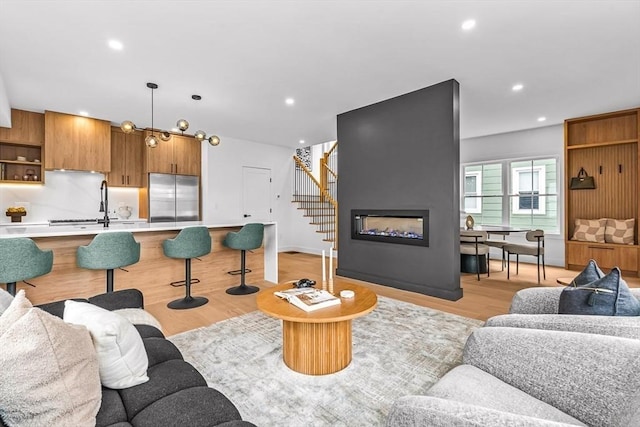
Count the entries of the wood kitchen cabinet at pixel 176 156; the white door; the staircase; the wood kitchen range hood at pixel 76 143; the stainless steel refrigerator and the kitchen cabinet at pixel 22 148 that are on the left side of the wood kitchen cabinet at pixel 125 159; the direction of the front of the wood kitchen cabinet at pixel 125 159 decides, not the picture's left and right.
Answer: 4

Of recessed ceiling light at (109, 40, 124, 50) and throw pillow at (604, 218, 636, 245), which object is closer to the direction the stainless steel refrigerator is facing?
the recessed ceiling light

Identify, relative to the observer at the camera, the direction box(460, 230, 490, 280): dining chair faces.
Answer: facing away from the viewer and to the right of the viewer

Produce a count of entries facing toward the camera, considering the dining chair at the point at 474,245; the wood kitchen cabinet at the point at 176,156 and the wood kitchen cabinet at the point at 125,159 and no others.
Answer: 2

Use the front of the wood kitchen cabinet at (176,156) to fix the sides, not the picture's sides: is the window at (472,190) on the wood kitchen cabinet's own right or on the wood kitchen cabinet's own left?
on the wood kitchen cabinet's own left

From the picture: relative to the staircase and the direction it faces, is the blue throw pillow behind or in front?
in front

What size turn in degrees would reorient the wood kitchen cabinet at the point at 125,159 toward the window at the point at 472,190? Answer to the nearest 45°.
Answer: approximately 45° to its left

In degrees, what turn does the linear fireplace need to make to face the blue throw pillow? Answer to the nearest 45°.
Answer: approximately 45° to its left

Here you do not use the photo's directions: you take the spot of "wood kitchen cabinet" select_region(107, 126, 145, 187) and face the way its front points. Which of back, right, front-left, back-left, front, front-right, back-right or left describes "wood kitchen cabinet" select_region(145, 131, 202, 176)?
left

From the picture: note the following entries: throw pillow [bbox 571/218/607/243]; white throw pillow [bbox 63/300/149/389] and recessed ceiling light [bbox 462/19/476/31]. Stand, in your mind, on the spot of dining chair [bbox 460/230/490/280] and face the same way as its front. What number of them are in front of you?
1

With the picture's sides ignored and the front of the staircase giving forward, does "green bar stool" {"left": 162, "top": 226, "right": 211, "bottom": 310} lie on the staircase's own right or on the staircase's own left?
on the staircase's own right

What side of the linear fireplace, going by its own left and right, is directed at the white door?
right

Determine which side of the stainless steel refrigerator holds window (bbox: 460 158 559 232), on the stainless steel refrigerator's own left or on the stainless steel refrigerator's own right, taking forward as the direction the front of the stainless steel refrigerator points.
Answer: on the stainless steel refrigerator's own left

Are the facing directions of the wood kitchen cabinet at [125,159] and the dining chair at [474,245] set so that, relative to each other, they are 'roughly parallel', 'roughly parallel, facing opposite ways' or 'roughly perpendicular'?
roughly perpendicular

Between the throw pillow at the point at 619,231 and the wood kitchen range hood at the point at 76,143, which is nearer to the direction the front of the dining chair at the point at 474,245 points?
the throw pillow
